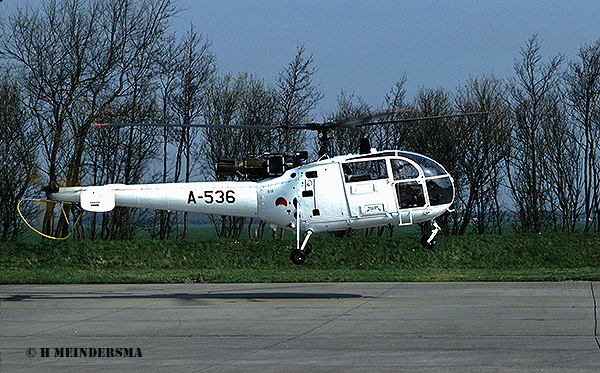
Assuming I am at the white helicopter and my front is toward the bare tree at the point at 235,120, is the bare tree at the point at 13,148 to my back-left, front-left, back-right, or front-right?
front-left

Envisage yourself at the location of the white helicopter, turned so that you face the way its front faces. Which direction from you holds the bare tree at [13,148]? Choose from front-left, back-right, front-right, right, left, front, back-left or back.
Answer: back-left

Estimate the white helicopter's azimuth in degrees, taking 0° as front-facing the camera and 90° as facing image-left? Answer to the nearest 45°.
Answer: approximately 270°

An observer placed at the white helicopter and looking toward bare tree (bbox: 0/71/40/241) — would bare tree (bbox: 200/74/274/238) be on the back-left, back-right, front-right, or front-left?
front-right

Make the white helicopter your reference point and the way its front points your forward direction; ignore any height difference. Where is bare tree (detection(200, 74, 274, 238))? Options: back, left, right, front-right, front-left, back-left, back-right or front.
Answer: left

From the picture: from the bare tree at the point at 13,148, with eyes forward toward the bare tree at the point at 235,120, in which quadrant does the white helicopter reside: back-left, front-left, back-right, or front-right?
front-right
